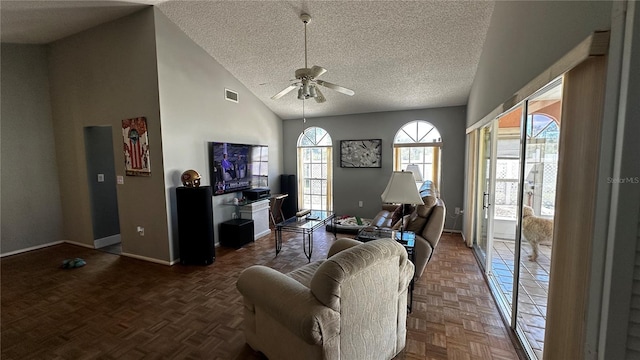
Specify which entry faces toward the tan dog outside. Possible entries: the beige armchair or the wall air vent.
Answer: the wall air vent

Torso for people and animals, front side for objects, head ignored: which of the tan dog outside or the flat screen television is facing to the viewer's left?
the tan dog outside

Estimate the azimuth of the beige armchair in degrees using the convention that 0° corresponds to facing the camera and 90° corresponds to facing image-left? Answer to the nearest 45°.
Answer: approximately 135°

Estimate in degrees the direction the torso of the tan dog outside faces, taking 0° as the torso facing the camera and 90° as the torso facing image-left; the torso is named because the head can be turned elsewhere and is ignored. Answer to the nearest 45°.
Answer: approximately 90°

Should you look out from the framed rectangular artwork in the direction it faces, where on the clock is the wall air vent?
The wall air vent is roughly at 2 o'clock from the framed rectangular artwork.
